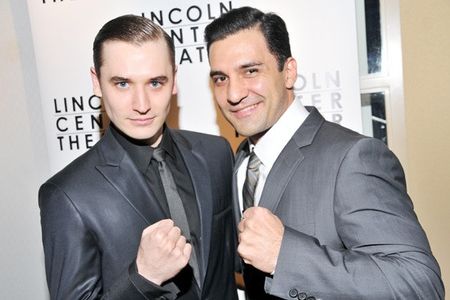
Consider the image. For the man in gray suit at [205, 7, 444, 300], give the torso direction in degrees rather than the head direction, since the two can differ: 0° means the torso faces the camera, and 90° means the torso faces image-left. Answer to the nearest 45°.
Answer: approximately 45°

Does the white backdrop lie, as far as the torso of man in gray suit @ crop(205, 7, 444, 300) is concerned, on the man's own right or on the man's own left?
on the man's own right
